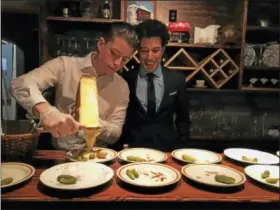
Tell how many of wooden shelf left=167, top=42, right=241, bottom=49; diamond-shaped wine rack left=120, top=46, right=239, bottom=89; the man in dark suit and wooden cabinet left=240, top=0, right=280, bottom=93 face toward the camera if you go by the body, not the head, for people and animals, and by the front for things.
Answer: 4

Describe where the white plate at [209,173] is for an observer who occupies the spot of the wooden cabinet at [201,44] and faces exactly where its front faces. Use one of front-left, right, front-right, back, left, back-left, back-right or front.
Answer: front

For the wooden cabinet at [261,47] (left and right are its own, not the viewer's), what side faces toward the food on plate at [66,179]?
front

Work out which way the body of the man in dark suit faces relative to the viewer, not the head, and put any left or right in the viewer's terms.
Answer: facing the viewer

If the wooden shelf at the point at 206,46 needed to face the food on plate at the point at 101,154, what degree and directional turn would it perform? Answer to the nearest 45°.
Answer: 0° — it already faces it

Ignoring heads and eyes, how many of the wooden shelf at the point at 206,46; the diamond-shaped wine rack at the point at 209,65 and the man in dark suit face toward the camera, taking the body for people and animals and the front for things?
3

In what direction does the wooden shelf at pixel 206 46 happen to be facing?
toward the camera

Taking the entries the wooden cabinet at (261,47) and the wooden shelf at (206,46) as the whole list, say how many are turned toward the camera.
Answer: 2

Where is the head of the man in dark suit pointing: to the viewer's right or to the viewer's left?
to the viewer's left

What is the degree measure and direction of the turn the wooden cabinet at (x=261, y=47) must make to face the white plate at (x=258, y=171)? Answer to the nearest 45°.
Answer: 0° — it already faces it

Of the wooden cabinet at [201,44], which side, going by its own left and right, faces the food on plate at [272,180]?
front

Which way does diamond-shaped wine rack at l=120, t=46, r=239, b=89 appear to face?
toward the camera

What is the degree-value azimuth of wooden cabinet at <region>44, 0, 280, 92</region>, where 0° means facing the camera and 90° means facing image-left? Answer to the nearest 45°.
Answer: approximately 0°
